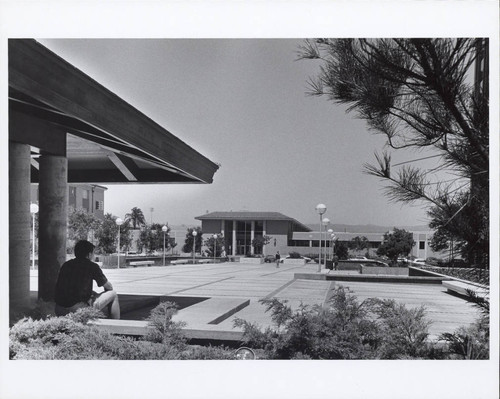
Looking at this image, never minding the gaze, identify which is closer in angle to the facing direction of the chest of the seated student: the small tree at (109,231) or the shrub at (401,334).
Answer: the small tree

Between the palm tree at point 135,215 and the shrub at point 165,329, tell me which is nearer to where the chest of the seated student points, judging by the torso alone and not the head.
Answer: the palm tree

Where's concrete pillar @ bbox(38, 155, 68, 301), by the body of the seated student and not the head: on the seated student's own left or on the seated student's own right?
on the seated student's own left

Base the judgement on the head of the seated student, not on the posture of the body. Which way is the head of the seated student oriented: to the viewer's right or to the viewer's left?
to the viewer's right

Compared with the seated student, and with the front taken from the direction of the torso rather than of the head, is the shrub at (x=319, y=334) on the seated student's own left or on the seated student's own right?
on the seated student's own right

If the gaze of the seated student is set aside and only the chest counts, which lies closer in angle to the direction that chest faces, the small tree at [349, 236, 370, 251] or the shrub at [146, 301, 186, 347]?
the small tree

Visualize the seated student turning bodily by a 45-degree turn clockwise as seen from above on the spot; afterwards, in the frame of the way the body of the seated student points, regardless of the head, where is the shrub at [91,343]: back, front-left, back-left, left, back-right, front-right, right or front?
right

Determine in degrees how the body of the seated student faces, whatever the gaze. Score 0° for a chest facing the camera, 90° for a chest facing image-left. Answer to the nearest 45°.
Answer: approximately 225°

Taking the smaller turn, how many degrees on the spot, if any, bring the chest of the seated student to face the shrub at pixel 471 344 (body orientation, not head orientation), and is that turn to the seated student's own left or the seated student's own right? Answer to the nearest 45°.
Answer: approximately 90° to the seated student's own right
